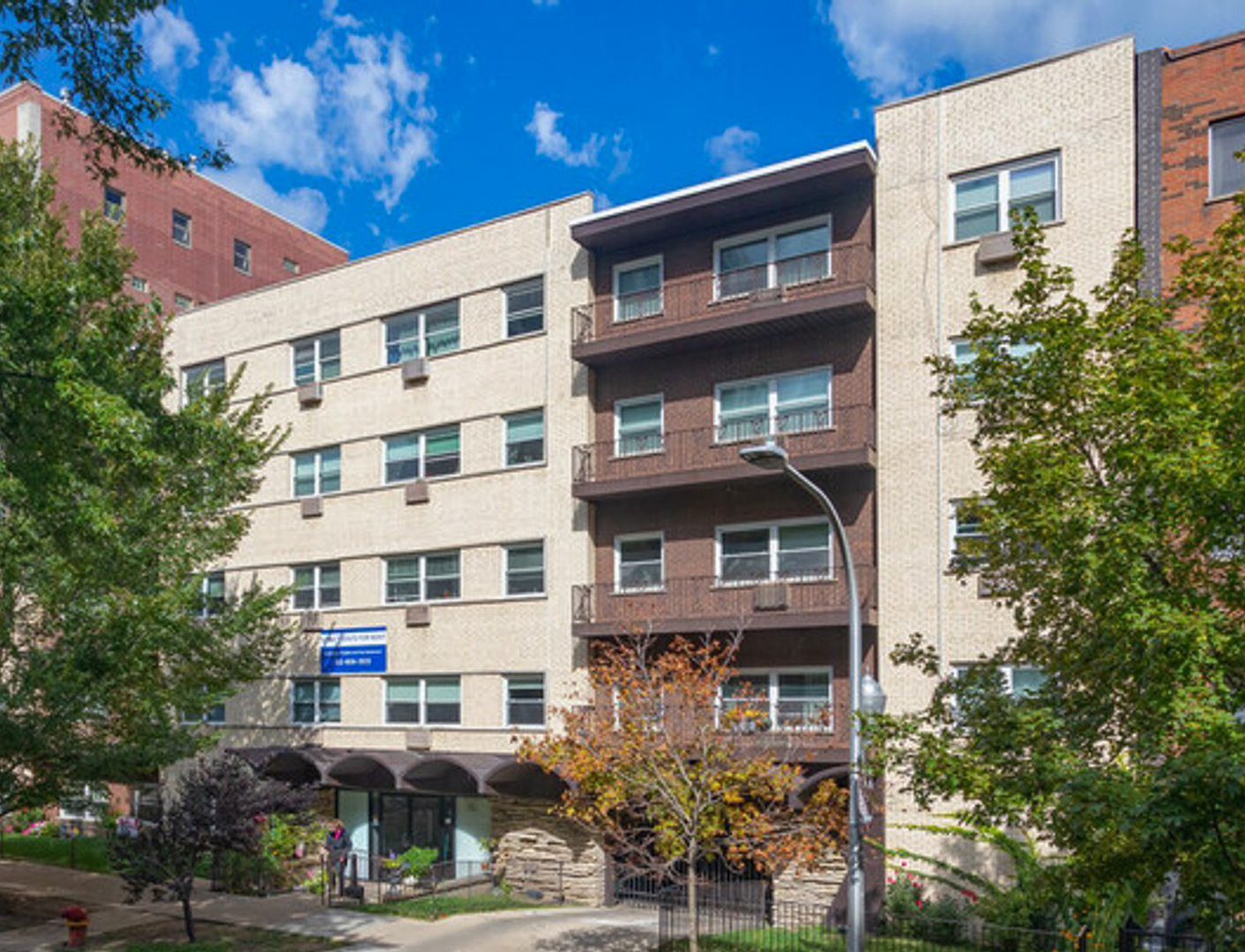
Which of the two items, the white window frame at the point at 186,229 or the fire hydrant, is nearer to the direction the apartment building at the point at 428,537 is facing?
the fire hydrant

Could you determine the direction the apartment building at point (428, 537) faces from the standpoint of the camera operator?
facing the viewer and to the left of the viewer

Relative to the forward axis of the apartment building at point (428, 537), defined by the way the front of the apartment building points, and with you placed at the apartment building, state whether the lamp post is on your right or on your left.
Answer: on your left

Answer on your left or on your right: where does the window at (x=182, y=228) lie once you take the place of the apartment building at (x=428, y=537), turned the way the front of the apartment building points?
on your right

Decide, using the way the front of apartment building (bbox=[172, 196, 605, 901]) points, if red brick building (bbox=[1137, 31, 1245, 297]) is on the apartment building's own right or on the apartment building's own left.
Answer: on the apartment building's own left

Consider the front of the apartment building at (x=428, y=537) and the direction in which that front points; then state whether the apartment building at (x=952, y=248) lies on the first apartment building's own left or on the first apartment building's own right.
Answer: on the first apartment building's own left

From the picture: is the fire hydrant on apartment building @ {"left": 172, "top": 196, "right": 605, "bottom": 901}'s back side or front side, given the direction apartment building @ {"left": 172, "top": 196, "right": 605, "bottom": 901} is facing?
on the front side
